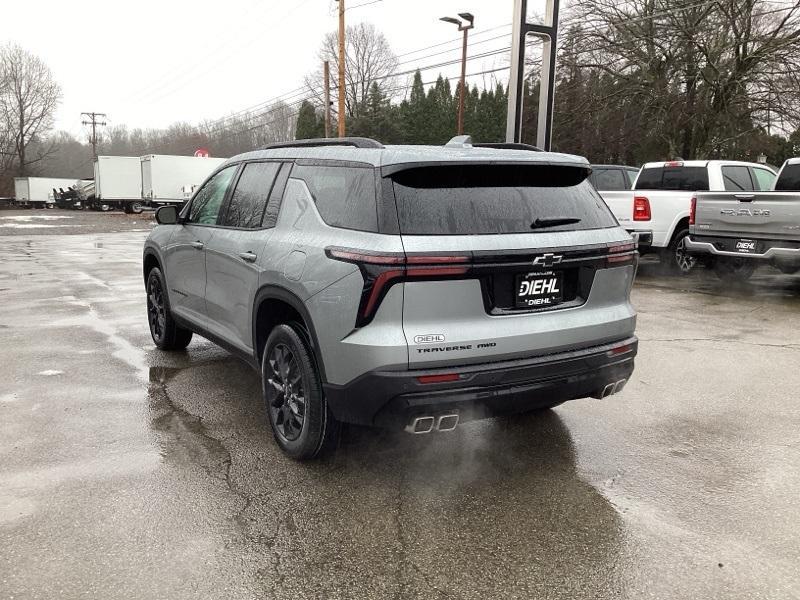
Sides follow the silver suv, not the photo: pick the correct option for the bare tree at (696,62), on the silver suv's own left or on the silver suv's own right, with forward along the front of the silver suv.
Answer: on the silver suv's own right

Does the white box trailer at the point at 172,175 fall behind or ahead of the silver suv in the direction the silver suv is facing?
ahead

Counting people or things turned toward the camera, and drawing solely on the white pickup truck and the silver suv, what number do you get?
0

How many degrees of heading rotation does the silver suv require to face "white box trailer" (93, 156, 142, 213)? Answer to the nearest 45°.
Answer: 0° — it already faces it

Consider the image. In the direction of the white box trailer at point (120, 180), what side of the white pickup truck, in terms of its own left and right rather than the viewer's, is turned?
left

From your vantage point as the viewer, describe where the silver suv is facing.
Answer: facing away from the viewer and to the left of the viewer

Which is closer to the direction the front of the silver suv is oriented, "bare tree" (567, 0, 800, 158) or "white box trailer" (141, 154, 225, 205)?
the white box trailer

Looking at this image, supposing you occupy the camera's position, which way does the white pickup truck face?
facing away from the viewer and to the right of the viewer

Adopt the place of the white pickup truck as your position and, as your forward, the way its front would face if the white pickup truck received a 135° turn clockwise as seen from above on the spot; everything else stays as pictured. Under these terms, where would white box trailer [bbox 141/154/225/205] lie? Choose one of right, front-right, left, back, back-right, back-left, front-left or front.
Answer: back-right
